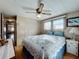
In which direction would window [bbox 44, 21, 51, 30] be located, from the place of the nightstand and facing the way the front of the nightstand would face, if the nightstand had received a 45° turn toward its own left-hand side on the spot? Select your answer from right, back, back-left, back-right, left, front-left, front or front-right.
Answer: back-right

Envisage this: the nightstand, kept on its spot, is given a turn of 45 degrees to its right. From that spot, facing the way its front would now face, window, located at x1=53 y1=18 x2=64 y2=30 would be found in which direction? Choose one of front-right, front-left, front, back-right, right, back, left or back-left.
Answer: front-right

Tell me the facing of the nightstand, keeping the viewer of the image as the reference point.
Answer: facing the viewer and to the left of the viewer
